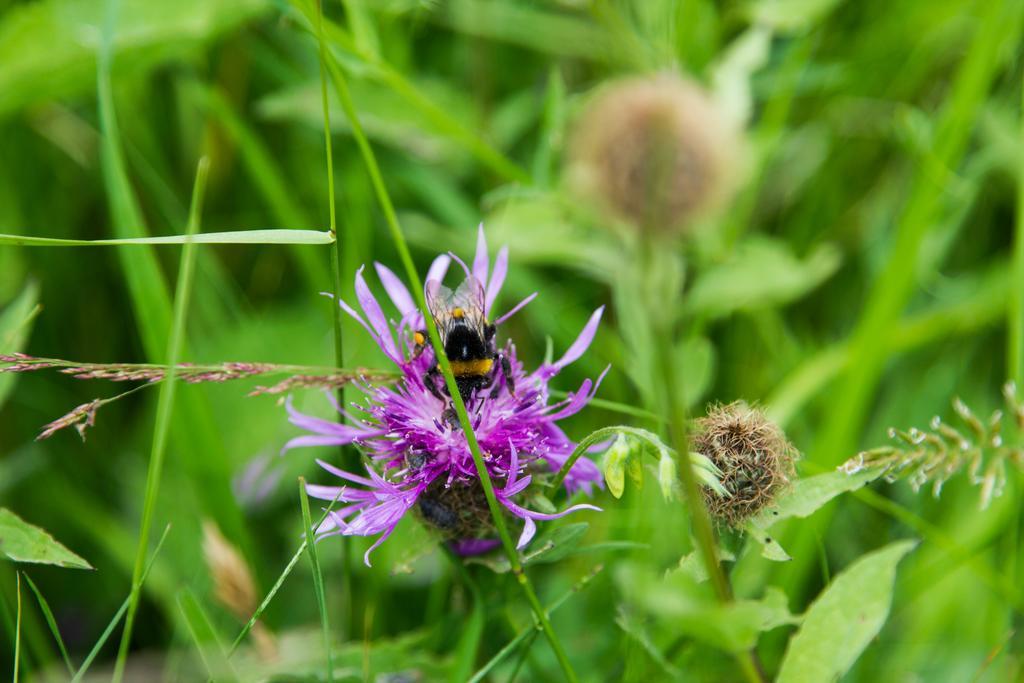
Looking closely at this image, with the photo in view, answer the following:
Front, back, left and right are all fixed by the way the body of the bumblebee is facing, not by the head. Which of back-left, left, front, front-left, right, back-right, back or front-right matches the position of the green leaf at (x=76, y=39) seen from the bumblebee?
back-right

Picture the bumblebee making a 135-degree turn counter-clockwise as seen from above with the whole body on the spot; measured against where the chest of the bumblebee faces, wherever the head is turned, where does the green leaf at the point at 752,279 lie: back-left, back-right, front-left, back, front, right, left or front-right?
front

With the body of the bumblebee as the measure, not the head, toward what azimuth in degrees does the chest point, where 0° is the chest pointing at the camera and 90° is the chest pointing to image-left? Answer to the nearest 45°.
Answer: approximately 0°

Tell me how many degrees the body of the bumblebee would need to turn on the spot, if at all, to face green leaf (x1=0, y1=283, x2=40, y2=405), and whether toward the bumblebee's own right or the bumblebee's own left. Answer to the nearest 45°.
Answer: approximately 90° to the bumblebee's own right
